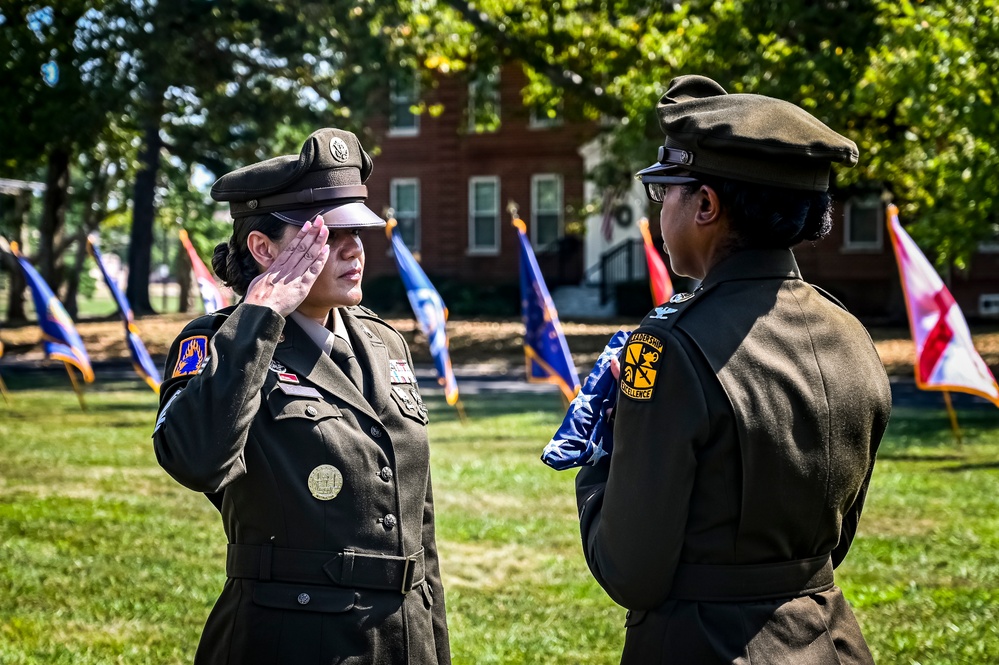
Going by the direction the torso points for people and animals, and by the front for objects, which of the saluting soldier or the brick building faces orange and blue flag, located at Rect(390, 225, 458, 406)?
the brick building

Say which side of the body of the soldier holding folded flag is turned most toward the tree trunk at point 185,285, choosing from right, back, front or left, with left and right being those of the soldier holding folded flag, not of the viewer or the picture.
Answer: front

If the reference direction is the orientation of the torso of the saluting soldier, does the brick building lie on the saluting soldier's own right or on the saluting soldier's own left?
on the saluting soldier's own left

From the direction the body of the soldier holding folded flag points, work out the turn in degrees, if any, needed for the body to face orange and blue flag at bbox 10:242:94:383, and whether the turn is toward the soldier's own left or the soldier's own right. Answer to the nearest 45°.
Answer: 0° — they already face it

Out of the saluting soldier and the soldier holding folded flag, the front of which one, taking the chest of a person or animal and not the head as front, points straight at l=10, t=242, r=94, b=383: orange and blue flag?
the soldier holding folded flag

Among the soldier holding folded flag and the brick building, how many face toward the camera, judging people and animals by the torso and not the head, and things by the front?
1

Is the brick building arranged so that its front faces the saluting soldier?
yes

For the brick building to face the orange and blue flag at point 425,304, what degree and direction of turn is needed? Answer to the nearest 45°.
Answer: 0° — it already faces it

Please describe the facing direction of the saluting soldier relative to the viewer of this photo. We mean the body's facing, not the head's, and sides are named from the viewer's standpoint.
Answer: facing the viewer and to the right of the viewer

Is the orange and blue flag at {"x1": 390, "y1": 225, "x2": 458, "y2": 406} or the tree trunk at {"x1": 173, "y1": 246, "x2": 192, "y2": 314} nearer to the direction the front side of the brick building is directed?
the orange and blue flag

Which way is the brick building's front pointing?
toward the camera

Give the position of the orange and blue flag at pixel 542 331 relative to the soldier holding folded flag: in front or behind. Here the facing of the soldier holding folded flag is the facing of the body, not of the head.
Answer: in front

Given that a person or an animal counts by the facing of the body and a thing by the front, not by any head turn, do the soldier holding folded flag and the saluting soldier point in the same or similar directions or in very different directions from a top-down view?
very different directions

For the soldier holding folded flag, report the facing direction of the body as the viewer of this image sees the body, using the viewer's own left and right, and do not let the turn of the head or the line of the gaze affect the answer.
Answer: facing away from the viewer and to the left of the viewer

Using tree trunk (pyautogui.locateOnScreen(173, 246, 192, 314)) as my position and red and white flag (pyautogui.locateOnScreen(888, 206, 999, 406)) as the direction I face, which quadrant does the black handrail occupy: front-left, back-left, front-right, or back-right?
front-left
